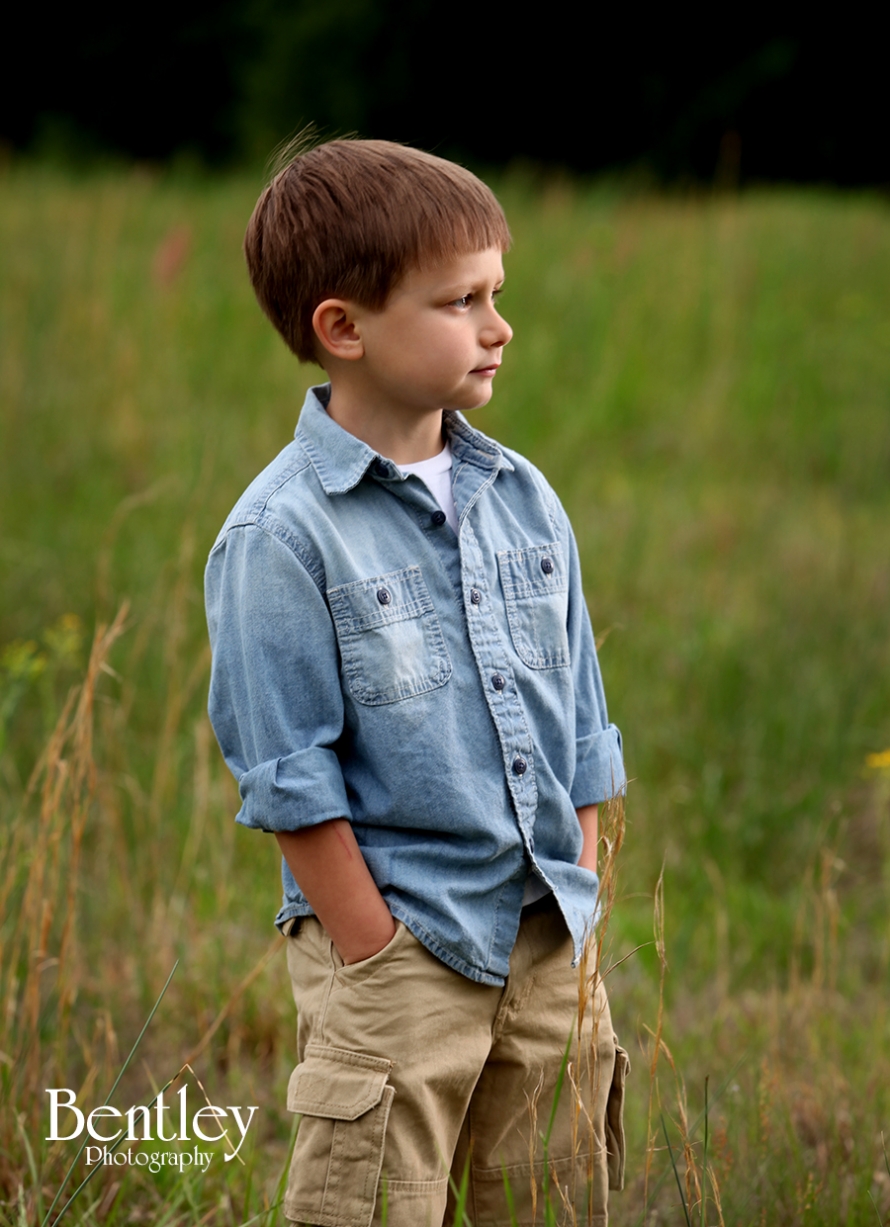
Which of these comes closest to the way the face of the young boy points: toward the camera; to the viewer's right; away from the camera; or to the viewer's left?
to the viewer's right
